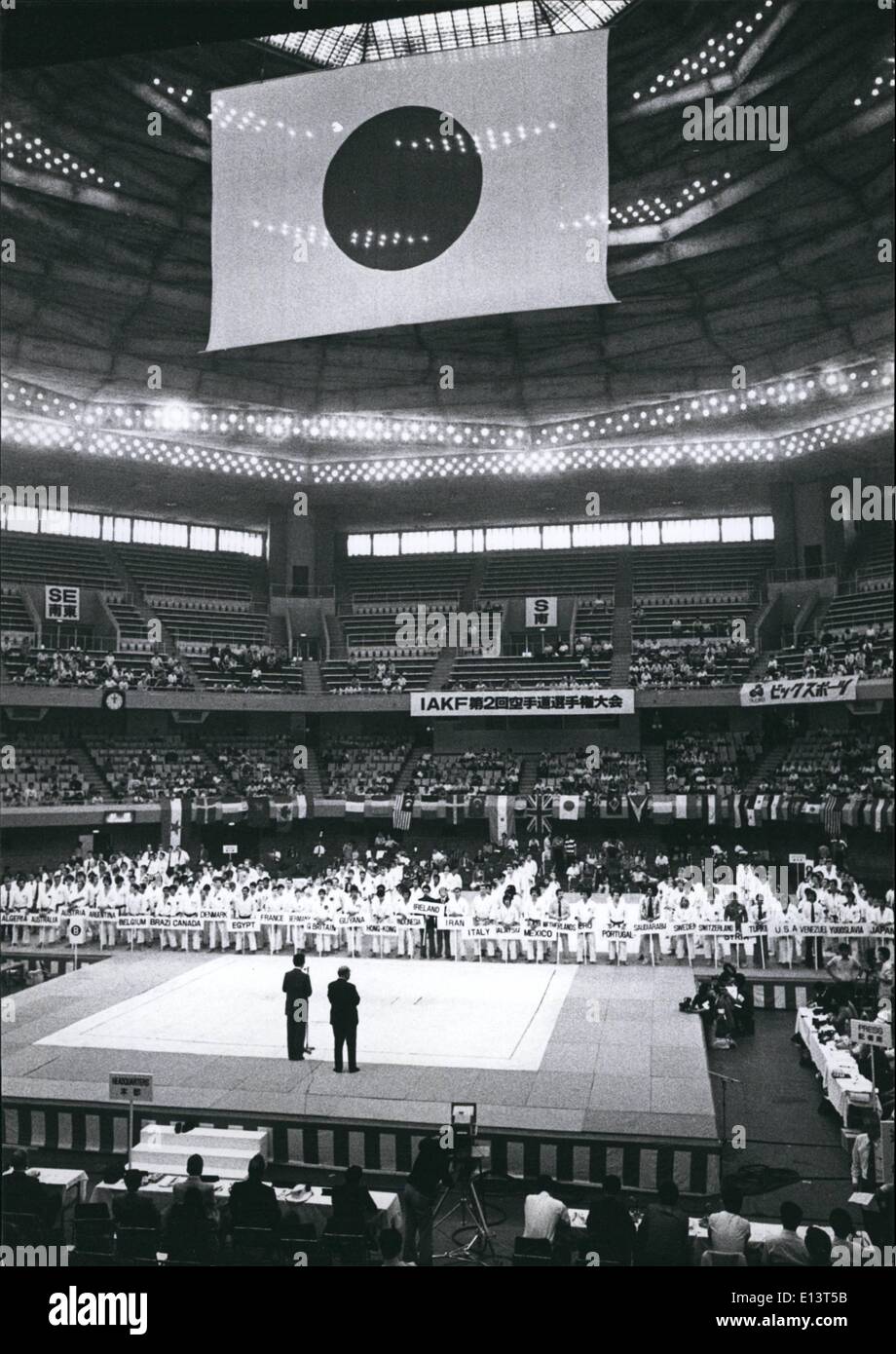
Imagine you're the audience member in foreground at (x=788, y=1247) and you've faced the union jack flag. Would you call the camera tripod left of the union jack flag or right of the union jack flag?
left

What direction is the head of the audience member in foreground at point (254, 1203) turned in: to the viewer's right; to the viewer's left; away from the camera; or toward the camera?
away from the camera

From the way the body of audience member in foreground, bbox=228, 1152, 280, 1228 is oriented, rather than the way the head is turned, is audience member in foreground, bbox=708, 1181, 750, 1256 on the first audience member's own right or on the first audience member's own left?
on the first audience member's own right

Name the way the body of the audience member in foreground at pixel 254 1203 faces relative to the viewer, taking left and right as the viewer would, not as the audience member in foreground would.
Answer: facing away from the viewer

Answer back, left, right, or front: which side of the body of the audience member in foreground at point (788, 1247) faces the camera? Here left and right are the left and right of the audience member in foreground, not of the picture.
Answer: back

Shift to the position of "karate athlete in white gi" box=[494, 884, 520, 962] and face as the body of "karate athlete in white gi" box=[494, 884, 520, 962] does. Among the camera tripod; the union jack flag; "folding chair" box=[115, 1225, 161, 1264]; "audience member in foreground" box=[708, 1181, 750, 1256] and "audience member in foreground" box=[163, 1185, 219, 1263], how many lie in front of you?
4

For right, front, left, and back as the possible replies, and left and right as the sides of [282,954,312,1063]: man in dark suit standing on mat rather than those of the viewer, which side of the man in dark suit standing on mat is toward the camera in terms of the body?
back

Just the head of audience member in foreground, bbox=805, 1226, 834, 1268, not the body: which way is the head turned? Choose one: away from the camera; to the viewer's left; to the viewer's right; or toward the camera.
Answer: away from the camera

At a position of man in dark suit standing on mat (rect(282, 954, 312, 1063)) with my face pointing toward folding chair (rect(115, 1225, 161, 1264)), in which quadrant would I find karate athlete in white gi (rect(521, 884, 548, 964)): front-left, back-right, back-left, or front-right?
back-left

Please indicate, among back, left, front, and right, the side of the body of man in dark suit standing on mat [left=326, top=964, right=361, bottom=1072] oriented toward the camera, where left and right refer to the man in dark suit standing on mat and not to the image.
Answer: back

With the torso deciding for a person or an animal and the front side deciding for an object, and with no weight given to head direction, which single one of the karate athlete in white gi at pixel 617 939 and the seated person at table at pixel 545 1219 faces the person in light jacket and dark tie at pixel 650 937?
the seated person at table

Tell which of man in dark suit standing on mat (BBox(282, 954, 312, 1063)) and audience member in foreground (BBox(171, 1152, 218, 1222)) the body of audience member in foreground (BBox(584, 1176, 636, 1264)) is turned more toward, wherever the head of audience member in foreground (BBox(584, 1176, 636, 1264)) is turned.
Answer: the man in dark suit standing on mat

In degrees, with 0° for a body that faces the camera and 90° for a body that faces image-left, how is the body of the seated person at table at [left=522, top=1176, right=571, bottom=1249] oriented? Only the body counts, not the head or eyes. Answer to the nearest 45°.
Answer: approximately 180°

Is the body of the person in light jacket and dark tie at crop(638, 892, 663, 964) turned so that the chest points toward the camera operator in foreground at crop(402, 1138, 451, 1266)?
yes
